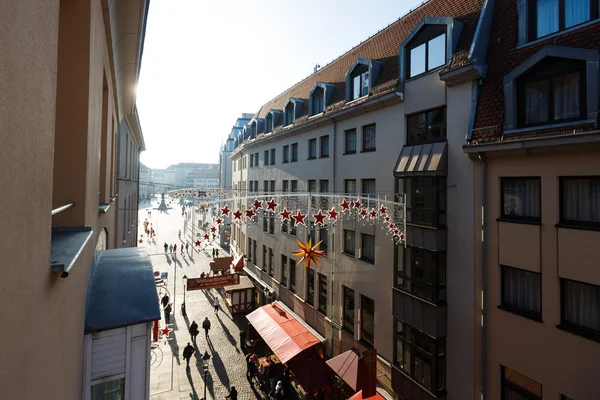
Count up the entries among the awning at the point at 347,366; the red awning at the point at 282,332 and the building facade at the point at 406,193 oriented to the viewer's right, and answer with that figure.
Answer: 0

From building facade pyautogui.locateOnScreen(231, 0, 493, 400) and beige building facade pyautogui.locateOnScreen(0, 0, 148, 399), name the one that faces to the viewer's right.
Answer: the beige building facade

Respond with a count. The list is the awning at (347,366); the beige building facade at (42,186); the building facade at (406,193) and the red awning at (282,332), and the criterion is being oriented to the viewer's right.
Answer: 1

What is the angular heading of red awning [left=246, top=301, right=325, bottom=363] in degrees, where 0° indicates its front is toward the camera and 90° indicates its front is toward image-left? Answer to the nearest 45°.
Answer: approximately 45°

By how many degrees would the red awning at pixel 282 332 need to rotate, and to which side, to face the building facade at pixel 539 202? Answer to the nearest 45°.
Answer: approximately 90° to its left

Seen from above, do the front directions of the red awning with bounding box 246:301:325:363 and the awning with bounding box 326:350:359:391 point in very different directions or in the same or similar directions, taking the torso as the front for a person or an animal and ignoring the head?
same or similar directions

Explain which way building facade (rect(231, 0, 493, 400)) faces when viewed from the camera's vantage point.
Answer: facing the viewer and to the left of the viewer

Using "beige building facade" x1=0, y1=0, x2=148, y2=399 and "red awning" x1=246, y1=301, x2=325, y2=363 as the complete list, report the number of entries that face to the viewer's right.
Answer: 1

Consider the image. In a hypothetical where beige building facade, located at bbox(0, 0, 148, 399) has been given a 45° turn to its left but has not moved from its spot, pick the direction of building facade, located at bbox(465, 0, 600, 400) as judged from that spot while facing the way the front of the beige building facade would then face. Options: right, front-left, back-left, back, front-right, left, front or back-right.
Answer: front-right

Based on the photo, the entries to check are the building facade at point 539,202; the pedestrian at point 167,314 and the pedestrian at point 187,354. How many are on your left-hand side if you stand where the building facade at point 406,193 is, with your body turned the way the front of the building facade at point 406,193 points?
1

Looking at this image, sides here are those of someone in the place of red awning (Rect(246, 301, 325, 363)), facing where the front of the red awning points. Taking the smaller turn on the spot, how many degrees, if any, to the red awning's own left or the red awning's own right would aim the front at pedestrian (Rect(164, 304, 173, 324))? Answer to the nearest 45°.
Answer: approximately 90° to the red awning's own right

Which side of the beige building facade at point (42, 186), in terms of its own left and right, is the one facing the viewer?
right

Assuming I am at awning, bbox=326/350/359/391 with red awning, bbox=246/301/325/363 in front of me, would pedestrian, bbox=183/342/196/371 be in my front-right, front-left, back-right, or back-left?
front-left

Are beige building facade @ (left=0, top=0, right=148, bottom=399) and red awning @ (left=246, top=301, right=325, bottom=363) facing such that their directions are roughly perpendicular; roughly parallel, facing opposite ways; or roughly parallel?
roughly parallel, facing opposite ways

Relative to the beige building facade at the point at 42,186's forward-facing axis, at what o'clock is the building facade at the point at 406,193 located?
The building facade is roughly at 11 o'clock from the beige building facade.

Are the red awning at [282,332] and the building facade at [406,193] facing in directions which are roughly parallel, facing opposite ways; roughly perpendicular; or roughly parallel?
roughly parallel
